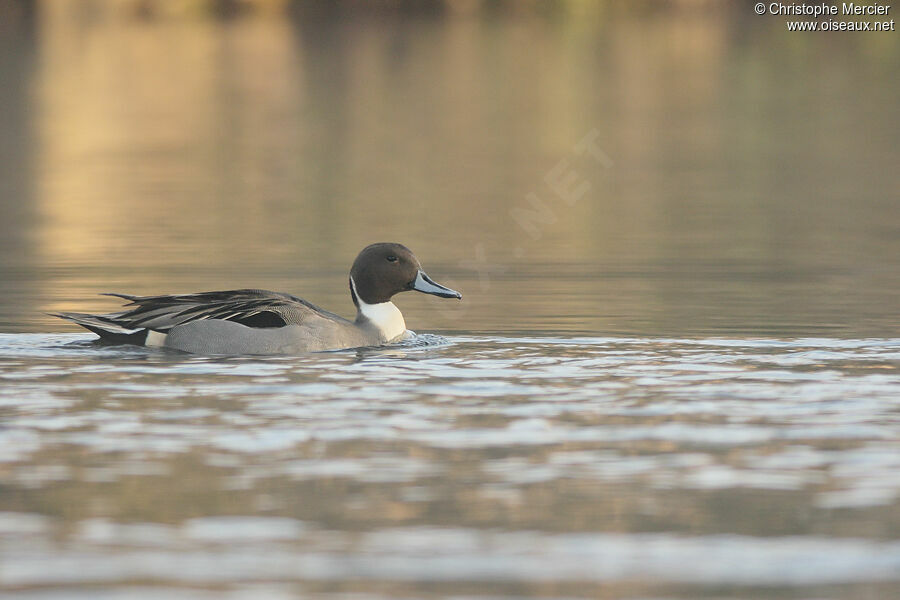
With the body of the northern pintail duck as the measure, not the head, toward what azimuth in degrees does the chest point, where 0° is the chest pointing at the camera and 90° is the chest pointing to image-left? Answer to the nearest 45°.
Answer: approximately 270°
